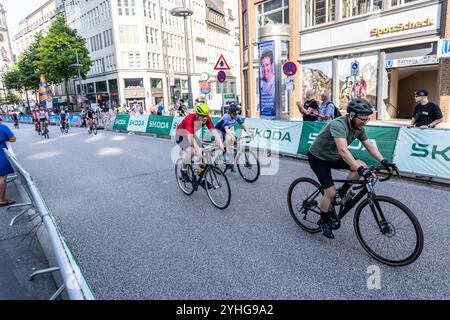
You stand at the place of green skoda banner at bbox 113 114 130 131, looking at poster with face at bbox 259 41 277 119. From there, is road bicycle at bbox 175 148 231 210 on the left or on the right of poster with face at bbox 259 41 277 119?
right

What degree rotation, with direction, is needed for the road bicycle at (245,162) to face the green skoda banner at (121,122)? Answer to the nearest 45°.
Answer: approximately 180°

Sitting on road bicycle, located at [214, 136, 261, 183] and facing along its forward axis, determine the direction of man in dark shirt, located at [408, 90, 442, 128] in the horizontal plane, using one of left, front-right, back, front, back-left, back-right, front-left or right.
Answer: front-left

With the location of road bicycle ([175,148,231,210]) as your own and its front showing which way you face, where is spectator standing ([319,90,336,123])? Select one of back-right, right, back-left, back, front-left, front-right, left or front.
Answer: left

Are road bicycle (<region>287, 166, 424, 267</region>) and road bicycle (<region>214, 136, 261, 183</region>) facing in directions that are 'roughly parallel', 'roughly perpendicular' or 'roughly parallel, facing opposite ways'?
roughly parallel

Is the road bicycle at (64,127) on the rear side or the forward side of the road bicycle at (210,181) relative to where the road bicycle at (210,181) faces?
on the rear side

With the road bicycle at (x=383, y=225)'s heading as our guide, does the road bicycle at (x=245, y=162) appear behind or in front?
behind

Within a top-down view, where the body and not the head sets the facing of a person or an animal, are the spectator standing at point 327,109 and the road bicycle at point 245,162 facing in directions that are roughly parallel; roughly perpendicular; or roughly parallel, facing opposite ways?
roughly perpendicular

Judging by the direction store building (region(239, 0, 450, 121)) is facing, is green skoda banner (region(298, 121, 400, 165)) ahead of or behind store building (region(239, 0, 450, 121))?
ahead

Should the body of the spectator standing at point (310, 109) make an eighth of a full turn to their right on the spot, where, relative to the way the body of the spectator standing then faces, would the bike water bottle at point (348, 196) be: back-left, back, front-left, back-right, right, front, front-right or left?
left

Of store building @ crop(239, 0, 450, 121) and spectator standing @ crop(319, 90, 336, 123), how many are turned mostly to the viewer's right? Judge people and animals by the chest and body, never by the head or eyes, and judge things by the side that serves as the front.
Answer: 0

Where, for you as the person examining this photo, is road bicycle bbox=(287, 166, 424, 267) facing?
facing the viewer and to the right of the viewer

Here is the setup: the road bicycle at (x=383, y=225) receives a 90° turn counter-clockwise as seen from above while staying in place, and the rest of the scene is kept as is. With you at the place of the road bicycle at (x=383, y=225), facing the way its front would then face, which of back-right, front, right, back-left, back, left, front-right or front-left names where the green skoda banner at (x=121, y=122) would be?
left

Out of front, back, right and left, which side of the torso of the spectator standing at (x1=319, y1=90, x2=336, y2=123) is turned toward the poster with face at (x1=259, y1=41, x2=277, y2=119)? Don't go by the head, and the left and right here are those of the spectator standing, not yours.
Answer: right

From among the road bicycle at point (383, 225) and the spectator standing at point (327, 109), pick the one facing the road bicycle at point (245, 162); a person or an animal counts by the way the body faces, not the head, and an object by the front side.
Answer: the spectator standing

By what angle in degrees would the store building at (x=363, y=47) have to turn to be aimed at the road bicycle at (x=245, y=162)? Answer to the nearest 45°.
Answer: approximately 45° to its left

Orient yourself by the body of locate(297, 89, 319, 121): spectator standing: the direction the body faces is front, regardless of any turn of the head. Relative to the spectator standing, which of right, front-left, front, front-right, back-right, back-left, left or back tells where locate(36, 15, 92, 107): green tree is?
right

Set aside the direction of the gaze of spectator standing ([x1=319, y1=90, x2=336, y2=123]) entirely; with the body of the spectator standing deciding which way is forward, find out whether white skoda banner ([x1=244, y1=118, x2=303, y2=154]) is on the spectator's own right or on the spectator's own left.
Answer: on the spectator's own right

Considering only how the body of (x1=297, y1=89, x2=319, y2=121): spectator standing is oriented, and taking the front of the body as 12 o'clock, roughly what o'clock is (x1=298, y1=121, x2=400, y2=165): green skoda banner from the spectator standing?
The green skoda banner is roughly at 9 o'clock from the spectator standing.

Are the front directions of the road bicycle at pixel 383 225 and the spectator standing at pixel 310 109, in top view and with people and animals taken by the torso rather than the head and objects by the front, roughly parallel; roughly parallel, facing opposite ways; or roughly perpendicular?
roughly perpendicular

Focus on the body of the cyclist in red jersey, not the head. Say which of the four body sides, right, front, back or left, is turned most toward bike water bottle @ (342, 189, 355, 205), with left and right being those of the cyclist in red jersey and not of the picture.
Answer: front
